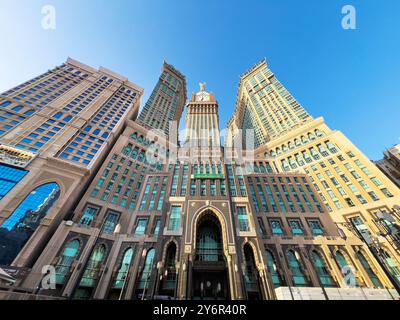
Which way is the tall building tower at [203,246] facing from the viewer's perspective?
toward the camera

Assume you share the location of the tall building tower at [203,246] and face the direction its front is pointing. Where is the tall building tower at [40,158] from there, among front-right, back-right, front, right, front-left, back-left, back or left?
right
